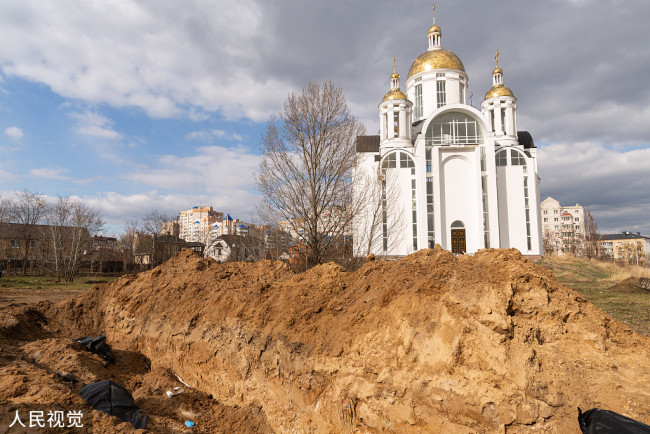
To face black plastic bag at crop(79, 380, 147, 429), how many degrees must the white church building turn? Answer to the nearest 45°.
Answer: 0° — it already faces it

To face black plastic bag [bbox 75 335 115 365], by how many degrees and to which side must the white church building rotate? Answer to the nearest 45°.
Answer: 0° — it already faces it

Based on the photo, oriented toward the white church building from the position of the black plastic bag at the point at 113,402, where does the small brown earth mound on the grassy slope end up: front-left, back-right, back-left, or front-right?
front-right

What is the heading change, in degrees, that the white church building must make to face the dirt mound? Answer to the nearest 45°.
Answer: approximately 45° to its left

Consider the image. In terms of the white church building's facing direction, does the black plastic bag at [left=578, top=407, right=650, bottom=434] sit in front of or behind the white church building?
in front

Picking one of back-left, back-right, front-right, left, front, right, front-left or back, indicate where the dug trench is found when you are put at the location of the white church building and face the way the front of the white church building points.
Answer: front

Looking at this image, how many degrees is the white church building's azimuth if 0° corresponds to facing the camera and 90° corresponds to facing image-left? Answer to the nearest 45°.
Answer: approximately 0°
